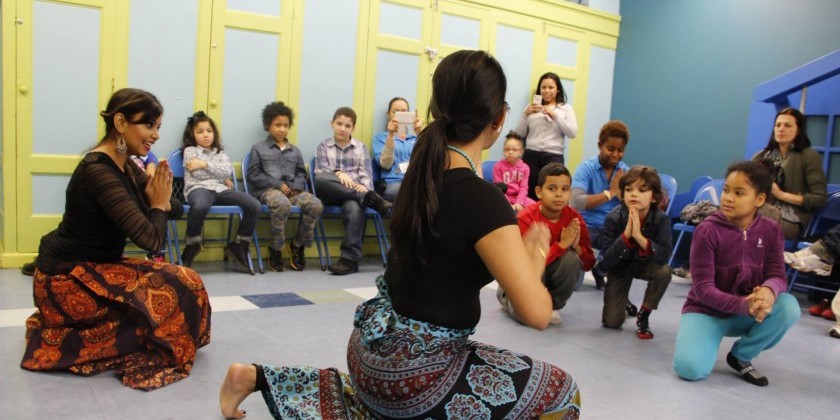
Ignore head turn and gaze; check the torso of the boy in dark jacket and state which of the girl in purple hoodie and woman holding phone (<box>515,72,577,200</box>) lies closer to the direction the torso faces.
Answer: the girl in purple hoodie

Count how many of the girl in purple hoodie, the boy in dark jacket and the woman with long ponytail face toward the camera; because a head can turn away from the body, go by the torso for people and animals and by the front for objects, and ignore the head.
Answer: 2

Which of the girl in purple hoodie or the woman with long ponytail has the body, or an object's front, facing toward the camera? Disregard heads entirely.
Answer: the girl in purple hoodie

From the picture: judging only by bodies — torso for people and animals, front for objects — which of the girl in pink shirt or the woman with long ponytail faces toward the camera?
the girl in pink shirt

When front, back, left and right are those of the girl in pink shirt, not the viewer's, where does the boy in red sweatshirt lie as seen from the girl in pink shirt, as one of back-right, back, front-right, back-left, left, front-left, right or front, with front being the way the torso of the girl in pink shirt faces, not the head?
front

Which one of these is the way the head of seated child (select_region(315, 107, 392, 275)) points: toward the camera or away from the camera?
toward the camera

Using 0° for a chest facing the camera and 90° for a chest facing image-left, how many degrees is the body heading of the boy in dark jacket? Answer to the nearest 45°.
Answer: approximately 0°

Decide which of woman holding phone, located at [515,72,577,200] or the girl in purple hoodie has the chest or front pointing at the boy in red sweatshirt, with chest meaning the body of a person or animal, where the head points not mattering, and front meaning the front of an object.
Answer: the woman holding phone

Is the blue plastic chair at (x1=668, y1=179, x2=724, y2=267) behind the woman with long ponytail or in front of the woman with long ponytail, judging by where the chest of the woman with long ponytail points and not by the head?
in front

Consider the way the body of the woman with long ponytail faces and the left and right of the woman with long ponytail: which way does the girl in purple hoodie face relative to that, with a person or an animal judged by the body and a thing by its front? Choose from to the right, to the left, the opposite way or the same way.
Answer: the opposite way

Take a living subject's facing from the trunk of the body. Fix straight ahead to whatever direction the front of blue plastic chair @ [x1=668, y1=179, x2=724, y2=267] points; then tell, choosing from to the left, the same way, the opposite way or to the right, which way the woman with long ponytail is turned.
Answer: the opposite way

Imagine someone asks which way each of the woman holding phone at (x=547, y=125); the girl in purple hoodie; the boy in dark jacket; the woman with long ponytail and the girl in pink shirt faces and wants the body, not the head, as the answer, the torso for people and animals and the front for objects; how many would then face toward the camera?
4

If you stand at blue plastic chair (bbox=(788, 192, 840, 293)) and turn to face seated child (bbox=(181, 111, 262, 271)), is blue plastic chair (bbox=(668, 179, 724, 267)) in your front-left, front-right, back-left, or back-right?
front-right

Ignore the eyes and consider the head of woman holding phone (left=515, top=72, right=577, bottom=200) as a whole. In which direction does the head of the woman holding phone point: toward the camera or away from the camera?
toward the camera

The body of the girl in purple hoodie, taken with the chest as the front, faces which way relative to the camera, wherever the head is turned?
toward the camera

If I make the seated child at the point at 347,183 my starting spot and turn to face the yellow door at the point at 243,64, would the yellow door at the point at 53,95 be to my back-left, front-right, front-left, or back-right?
front-left

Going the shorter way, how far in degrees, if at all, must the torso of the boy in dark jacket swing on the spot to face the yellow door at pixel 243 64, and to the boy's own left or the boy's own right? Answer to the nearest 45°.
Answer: approximately 90° to the boy's own right
